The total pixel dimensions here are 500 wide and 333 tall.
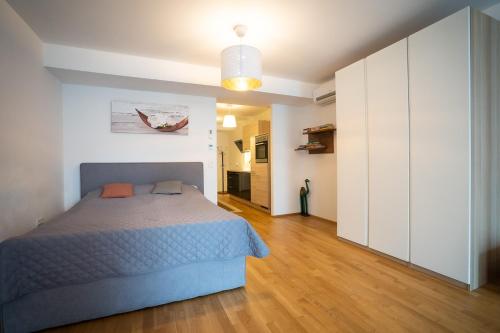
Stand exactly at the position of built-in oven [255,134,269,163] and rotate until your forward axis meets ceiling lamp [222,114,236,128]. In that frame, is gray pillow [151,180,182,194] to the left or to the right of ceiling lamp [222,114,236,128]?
left

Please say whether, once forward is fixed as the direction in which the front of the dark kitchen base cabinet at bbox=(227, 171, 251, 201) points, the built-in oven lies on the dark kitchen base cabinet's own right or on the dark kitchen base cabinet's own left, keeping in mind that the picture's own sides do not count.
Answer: on the dark kitchen base cabinet's own left

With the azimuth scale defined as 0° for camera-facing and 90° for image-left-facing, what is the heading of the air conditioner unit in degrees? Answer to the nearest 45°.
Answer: approximately 45°

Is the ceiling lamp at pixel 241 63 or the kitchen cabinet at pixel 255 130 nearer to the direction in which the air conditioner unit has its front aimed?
the ceiling lamp

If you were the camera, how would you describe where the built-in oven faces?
facing the viewer and to the left of the viewer

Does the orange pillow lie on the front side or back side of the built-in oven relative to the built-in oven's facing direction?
on the front side

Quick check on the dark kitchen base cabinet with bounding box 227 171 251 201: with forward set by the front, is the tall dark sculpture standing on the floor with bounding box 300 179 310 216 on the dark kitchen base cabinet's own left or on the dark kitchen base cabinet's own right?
on the dark kitchen base cabinet's own left

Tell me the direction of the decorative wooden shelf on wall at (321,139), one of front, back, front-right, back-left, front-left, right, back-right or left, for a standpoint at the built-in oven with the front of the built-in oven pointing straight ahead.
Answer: left

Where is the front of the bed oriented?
toward the camera
